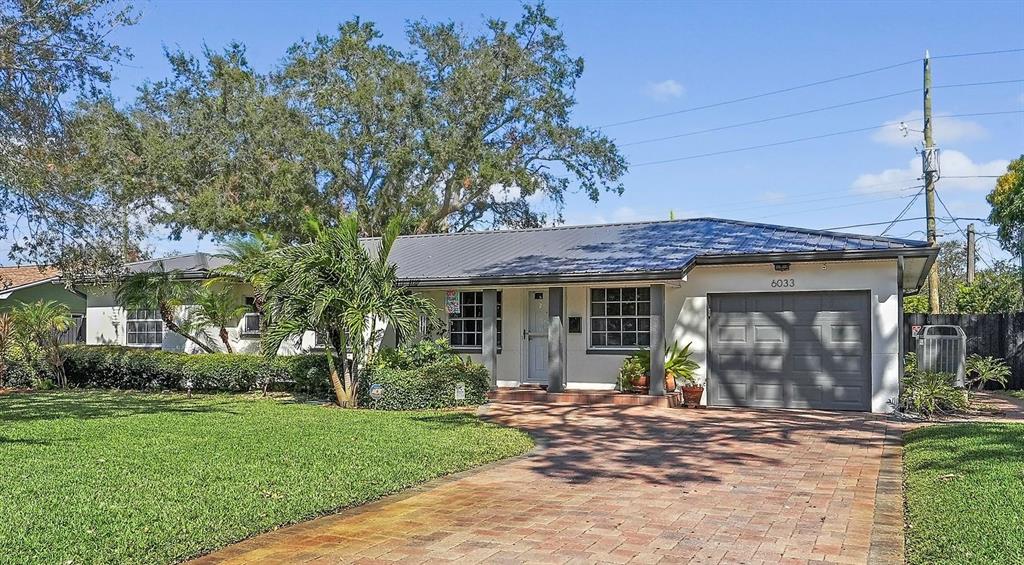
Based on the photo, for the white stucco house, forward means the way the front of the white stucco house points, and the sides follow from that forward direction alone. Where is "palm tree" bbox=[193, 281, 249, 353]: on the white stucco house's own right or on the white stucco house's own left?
on the white stucco house's own right

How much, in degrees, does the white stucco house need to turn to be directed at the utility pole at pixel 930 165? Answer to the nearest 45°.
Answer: approximately 135° to its left

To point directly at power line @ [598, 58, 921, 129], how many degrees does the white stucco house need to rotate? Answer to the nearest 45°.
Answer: approximately 180°

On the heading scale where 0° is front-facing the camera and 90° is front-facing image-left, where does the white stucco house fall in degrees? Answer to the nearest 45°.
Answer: approximately 0°

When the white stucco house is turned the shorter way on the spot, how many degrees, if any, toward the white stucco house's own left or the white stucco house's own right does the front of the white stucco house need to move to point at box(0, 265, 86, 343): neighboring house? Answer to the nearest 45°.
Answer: approximately 135° to the white stucco house's own right

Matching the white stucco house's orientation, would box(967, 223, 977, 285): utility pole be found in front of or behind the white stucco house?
behind
